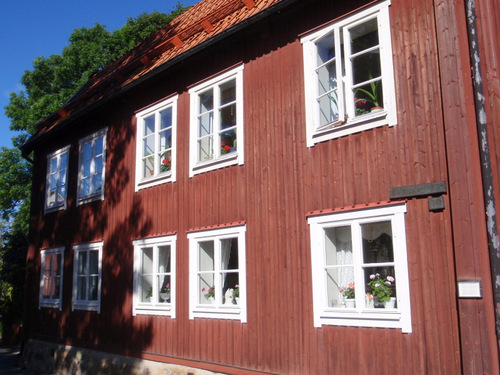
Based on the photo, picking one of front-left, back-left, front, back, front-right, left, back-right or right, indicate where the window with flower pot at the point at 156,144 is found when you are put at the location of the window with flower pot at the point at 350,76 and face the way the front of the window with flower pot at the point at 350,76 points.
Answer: right

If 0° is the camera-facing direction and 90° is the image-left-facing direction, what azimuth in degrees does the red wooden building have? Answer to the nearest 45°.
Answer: approximately 45°

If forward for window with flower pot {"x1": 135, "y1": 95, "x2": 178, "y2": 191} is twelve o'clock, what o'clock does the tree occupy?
The tree is roughly at 4 o'clock from the window with flower pot.

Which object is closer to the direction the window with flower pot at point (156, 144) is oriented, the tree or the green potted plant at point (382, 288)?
the green potted plant

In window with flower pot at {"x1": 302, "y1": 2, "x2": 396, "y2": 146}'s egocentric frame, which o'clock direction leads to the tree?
The tree is roughly at 3 o'clock from the window with flower pot.

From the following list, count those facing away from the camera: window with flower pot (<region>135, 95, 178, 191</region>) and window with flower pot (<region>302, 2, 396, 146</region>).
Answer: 0

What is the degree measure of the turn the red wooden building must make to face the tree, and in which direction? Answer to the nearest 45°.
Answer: approximately 90° to its right

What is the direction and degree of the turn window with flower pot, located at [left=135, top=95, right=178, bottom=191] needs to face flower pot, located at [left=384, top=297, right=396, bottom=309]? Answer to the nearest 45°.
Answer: approximately 90° to its left

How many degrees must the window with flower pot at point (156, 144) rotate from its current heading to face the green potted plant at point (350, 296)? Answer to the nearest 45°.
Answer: approximately 90° to its left

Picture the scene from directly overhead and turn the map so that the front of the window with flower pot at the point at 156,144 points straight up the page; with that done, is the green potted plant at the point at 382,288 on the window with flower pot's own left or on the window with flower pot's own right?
on the window with flower pot's own left
